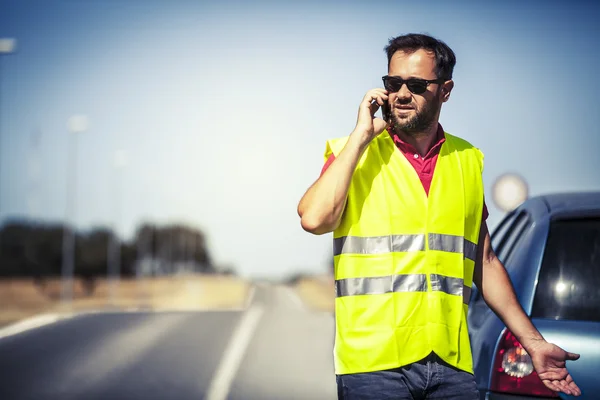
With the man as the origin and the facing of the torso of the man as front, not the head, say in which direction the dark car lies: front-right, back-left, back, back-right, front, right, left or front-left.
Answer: back-left

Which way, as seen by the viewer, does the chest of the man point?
toward the camera
